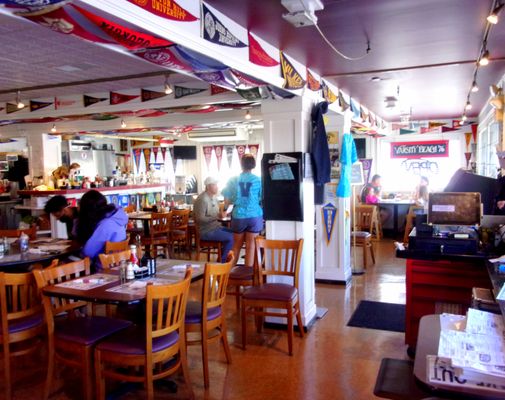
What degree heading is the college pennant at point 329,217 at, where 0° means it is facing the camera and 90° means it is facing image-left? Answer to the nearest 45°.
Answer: approximately 0°

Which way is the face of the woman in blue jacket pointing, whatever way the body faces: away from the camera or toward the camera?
away from the camera

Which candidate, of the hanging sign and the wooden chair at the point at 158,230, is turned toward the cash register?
the hanging sign

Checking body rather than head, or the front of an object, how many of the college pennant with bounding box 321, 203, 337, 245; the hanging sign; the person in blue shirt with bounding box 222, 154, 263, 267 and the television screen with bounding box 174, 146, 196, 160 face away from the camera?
1

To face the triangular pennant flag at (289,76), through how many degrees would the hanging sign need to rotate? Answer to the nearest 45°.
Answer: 0° — it already faces it

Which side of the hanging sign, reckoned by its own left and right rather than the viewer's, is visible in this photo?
front

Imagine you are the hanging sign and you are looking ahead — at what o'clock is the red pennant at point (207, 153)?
The red pennant is roughly at 3 o'clock from the hanging sign.

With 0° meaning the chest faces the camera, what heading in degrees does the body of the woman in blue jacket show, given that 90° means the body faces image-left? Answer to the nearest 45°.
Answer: approximately 90°

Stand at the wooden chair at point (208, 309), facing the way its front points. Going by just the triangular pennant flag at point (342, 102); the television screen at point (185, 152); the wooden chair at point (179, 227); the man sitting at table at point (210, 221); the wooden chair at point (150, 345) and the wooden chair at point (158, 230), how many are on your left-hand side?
1

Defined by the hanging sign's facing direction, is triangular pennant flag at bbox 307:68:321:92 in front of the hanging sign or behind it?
in front

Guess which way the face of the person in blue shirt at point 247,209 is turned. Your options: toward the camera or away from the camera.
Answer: away from the camera

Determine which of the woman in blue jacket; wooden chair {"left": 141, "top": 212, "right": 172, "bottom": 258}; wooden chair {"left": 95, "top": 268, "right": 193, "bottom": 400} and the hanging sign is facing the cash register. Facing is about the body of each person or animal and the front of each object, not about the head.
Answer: the hanging sign

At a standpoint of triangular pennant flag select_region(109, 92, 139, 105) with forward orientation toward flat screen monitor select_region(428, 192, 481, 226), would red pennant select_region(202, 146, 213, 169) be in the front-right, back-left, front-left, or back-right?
back-left

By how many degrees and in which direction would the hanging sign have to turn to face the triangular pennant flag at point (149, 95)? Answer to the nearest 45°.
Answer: approximately 45° to its right
